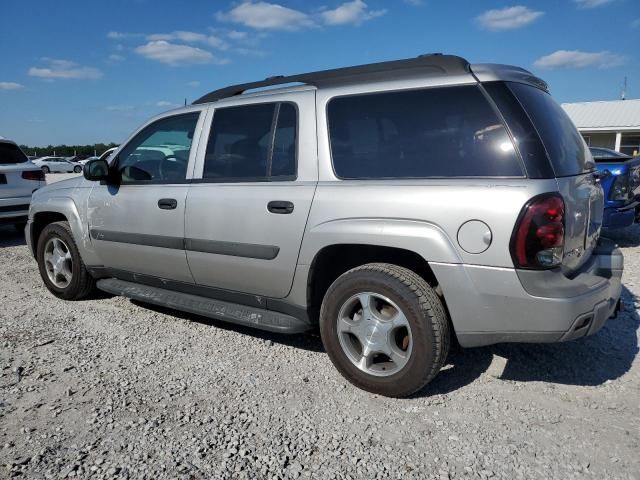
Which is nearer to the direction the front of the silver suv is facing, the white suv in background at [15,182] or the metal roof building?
the white suv in background

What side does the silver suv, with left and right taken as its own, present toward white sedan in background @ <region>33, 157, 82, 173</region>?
front

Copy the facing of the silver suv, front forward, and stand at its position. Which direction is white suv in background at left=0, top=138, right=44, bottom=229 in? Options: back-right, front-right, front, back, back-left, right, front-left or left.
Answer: front

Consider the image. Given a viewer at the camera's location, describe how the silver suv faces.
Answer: facing away from the viewer and to the left of the viewer

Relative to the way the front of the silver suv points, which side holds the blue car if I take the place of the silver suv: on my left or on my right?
on my right

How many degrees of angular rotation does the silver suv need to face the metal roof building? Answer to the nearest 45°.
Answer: approximately 90° to its right

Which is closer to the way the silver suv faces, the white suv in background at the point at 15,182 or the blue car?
the white suv in background
